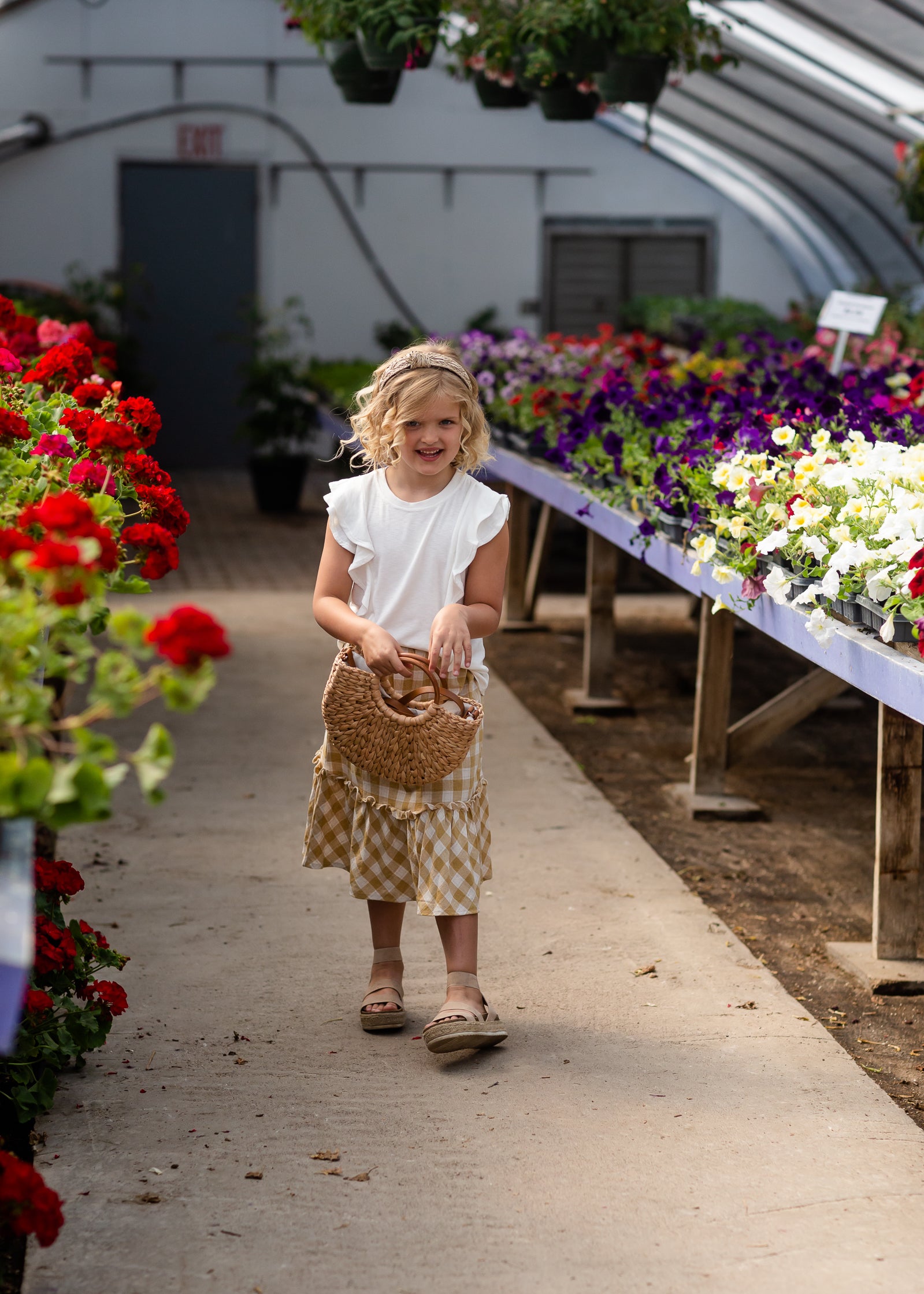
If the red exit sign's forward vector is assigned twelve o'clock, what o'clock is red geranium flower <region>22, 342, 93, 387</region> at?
The red geranium flower is roughly at 12 o'clock from the red exit sign.

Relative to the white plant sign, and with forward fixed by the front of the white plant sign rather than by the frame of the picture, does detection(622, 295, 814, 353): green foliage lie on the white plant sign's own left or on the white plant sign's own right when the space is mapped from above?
on the white plant sign's own right

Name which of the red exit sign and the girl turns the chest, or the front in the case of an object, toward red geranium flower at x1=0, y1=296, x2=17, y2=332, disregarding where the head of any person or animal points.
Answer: the red exit sign

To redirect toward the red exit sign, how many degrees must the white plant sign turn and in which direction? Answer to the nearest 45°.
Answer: approximately 90° to its right

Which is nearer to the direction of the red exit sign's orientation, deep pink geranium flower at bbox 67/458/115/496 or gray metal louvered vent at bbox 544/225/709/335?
the deep pink geranium flower

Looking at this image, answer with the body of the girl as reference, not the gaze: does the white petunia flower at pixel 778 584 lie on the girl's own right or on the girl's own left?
on the girl's own left

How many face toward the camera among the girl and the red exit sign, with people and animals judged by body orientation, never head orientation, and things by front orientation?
2

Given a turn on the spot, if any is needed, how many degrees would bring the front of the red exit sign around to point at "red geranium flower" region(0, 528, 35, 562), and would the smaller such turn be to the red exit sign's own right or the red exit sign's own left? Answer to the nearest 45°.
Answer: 0° — it already faces it
